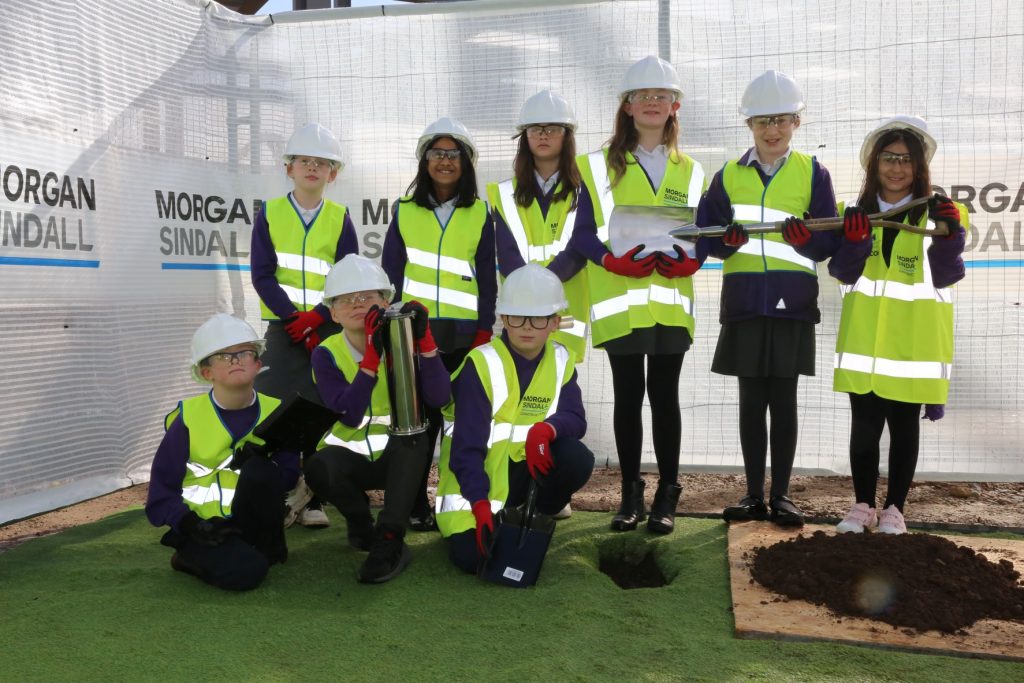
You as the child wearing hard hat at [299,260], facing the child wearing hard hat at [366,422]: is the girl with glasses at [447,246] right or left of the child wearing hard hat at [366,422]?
left

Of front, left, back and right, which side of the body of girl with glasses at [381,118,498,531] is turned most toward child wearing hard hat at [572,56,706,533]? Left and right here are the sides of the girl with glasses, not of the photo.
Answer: left

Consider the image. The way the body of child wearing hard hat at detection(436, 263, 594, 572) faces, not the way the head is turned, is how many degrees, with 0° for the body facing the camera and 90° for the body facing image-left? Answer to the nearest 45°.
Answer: approximately 0°

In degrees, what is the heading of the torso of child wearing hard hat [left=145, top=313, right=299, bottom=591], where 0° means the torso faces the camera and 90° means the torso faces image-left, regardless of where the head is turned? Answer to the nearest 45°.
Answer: approximately 315°

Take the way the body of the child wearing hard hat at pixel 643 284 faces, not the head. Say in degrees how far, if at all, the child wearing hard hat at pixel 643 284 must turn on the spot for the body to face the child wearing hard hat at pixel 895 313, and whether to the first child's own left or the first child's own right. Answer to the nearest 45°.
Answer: approximately 90° to the first child's own left

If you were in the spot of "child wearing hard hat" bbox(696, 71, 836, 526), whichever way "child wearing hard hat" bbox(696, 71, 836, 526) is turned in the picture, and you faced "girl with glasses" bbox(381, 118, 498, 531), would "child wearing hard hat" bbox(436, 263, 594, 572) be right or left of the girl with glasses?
left

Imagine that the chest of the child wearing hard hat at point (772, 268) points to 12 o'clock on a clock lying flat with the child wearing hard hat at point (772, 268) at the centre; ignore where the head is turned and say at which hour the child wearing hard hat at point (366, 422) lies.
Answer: the child wearing hard hat at point (366, 422) is roughly at 2 o'clock from the child wearing hard hat at point (772, 268).
